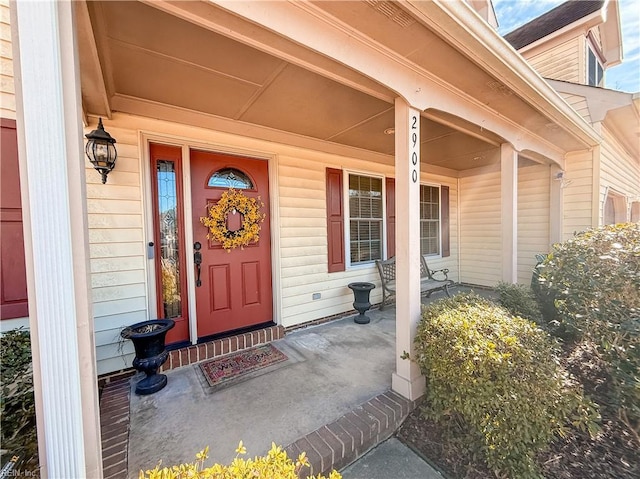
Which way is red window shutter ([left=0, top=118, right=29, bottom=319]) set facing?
toward the camera

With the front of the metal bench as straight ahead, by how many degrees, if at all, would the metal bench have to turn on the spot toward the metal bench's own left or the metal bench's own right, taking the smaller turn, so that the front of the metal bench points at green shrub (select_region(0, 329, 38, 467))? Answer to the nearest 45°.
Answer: approximately 45° to the metal bench's own right

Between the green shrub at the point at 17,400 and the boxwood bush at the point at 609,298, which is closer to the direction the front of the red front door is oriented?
the boxwood bush

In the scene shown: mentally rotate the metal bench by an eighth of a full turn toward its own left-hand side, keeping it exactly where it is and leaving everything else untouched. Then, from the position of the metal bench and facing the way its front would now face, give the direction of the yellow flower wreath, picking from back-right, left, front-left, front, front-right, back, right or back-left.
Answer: back-right

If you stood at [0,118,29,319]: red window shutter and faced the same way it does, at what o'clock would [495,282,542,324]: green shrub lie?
The green shrub is roughly at 10 o'clock from the red window shutter.

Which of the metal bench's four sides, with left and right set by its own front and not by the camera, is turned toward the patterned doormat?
right

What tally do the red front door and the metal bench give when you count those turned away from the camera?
0

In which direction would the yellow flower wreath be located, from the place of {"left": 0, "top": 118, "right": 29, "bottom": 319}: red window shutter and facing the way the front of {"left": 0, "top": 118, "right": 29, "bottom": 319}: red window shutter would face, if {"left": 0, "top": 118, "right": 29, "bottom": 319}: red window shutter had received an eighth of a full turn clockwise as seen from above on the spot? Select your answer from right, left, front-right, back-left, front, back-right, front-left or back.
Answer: back-left

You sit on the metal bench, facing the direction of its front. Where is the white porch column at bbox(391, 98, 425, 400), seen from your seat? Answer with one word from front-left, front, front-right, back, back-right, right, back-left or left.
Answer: front-right

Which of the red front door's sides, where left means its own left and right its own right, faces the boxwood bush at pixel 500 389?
front

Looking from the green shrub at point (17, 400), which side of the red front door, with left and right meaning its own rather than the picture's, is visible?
right

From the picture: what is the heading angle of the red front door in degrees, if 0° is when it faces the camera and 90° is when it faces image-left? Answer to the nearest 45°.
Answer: approximately 315°

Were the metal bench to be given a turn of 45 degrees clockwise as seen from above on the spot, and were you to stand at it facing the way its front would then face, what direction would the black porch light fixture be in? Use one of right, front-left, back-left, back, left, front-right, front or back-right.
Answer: front-right

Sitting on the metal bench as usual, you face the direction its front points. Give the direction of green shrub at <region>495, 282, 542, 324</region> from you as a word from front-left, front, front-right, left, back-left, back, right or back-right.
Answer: front

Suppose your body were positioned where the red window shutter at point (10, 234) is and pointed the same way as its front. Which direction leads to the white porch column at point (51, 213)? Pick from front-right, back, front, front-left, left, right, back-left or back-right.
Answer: front
